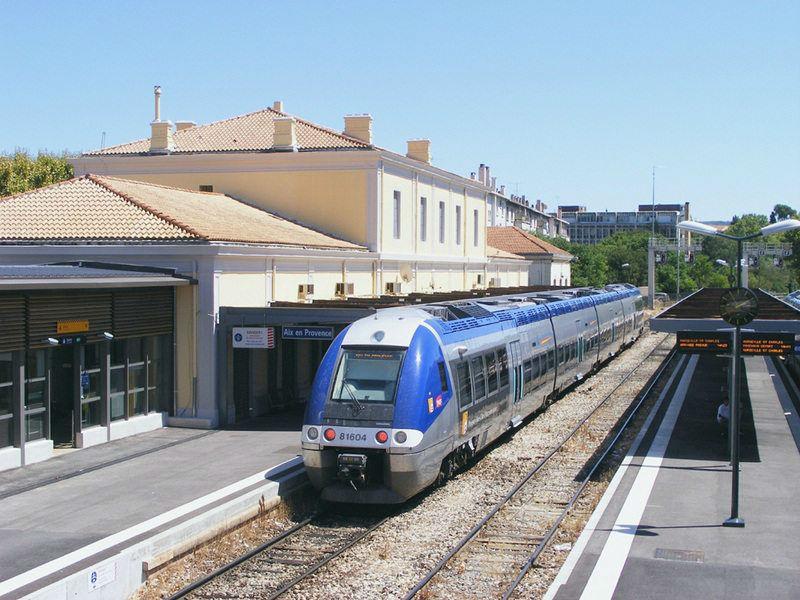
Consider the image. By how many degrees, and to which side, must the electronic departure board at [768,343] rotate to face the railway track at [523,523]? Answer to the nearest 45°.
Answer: approximately 45° to its right

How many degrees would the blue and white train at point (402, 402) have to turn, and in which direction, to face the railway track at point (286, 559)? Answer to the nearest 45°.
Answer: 0° — it already faces it

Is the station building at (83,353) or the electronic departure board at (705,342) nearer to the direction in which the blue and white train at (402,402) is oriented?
the station building

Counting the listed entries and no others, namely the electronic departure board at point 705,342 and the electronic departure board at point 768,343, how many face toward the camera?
2

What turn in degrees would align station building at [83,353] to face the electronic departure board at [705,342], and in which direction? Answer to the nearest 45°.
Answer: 0° — it already faces it

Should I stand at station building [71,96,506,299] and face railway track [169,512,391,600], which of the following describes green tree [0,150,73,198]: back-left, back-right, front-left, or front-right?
back-right

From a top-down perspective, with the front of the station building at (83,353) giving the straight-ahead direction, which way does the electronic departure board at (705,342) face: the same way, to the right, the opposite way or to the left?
to the right

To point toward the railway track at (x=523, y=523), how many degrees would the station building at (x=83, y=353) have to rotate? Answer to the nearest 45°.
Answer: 0° — it already faces it

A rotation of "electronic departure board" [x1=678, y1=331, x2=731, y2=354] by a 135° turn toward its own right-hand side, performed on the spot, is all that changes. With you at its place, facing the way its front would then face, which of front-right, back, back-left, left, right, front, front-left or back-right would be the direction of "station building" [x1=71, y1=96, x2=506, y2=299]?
front

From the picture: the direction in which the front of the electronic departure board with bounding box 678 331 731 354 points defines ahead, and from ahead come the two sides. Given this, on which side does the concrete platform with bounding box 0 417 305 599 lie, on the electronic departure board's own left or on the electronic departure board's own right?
on the electronic departure board's own right

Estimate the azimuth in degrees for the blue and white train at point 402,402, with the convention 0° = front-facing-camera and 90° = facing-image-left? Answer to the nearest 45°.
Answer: approximately 45°

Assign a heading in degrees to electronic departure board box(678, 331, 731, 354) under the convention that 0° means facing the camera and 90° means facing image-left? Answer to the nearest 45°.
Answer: approximately 0°

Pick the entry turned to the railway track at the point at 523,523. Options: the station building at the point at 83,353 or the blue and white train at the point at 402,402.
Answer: the station building

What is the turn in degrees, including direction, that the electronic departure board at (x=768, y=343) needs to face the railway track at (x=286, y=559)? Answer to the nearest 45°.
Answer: approximately 45° to its right
